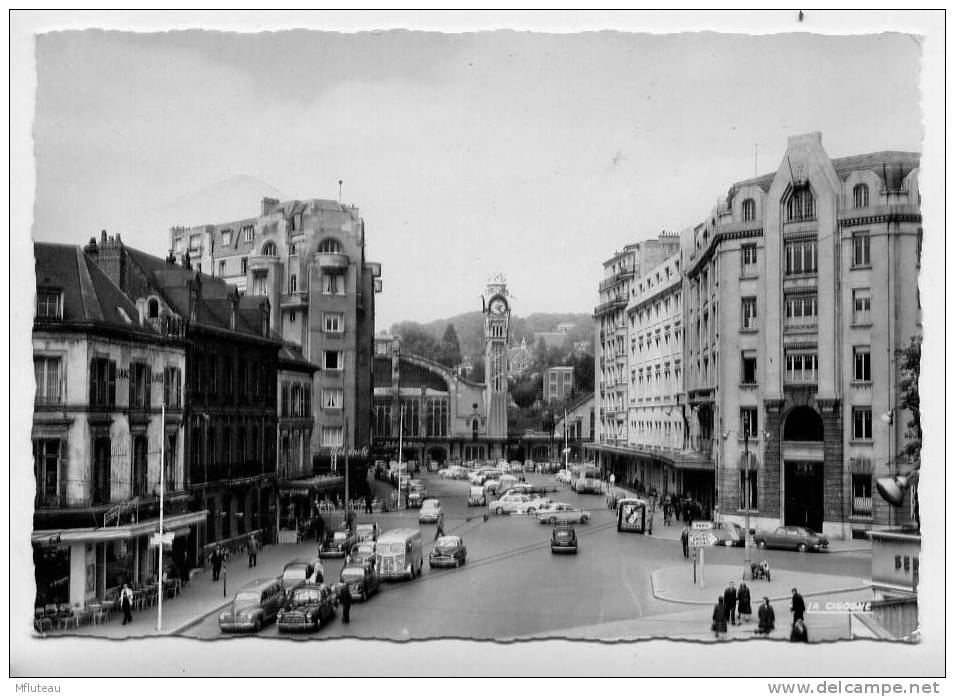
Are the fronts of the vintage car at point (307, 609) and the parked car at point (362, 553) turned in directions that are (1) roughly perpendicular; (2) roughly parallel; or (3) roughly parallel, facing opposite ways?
roughly parallel

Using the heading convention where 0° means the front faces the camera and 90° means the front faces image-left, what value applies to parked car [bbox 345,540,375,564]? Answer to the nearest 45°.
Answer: approximately 45°

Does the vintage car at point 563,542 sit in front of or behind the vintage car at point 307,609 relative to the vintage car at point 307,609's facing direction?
behind

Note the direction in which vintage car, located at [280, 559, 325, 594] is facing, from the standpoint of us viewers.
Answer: facing the viewer and to the left of the viewer

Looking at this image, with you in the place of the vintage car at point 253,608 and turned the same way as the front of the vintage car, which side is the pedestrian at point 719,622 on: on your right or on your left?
on your left

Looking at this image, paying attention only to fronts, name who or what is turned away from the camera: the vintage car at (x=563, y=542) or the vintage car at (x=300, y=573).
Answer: the vintage car at (x=563, y=542)

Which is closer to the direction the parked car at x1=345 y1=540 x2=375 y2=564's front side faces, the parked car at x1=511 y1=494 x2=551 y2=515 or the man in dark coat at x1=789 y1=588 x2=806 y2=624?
the man in dark coat

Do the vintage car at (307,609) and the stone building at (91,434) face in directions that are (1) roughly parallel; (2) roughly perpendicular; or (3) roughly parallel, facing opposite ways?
roughly perpendicular

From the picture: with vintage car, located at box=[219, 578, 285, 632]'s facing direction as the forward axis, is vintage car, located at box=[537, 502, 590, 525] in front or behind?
behind

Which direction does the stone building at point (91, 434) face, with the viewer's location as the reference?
facing the viewer and to the right of the viewer

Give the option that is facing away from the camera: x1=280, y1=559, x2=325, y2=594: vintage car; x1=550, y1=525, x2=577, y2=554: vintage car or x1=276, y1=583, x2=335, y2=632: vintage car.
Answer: x1=550, y1=525, x2=577, y2=554: vintage car

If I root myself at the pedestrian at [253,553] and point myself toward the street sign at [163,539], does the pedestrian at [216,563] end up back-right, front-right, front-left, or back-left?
front-right

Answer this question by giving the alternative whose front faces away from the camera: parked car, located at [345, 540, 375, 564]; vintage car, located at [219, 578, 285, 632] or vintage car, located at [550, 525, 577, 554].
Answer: vintage car, located at [550, 525, 577, 554]
